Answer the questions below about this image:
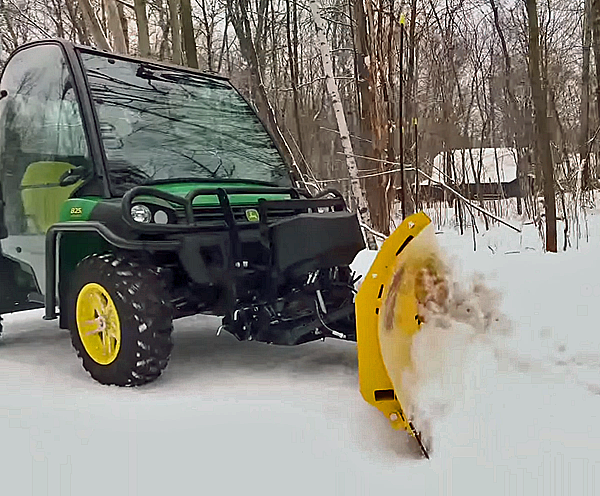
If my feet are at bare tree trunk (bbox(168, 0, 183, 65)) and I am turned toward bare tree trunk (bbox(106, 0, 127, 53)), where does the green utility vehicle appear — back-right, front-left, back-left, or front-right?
back-left

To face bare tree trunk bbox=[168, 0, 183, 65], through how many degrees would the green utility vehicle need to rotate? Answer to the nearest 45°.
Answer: approximately 135° to its left

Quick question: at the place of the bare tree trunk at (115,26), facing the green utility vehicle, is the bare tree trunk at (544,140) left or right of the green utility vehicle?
left

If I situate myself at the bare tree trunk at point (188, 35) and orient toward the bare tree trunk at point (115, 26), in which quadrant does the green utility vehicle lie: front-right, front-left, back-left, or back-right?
back-left

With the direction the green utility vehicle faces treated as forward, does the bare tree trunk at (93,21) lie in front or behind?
behind

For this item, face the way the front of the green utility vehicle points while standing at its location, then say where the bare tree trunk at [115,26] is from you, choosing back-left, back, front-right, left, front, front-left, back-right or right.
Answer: back-left

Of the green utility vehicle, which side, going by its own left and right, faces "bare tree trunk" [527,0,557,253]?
left

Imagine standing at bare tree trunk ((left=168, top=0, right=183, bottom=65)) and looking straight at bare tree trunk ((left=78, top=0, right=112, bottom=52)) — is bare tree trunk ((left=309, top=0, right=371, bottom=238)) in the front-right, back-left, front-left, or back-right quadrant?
back-left

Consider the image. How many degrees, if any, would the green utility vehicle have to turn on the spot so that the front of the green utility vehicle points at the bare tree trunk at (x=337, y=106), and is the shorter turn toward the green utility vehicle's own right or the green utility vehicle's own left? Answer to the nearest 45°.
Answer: approximately 135° to the green utility vehicle's own left

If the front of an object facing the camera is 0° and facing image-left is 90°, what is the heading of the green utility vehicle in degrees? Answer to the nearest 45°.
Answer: approximately 315°
